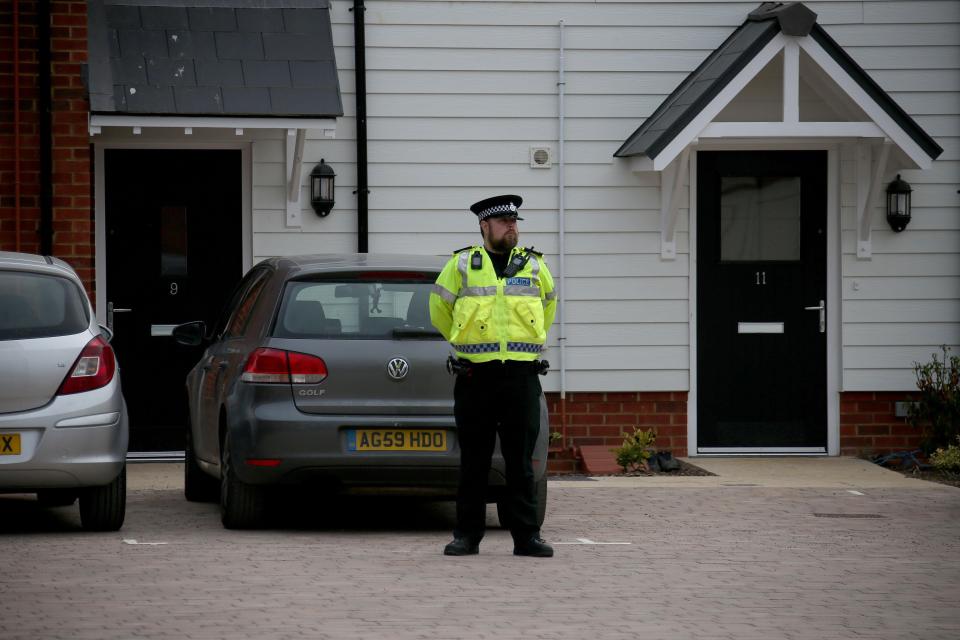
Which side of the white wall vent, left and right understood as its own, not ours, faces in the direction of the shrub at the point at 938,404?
left

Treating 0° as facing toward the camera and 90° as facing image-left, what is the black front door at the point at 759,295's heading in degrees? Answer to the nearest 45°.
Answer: approximately 0°

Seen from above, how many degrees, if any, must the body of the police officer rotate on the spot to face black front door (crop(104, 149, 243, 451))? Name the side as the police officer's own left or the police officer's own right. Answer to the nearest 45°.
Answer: approximately 135° to the police officer's own right

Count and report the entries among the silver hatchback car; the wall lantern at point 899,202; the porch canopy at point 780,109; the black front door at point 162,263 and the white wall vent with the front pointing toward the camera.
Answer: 4

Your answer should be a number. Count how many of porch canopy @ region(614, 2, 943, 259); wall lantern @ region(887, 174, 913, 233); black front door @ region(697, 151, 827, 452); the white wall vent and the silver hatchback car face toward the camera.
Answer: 4

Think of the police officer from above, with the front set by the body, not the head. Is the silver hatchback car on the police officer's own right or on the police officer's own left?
on the police officer's own right

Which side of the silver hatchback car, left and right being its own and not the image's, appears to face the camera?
back

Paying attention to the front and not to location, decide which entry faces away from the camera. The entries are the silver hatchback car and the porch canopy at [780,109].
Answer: the silver hatchback car
